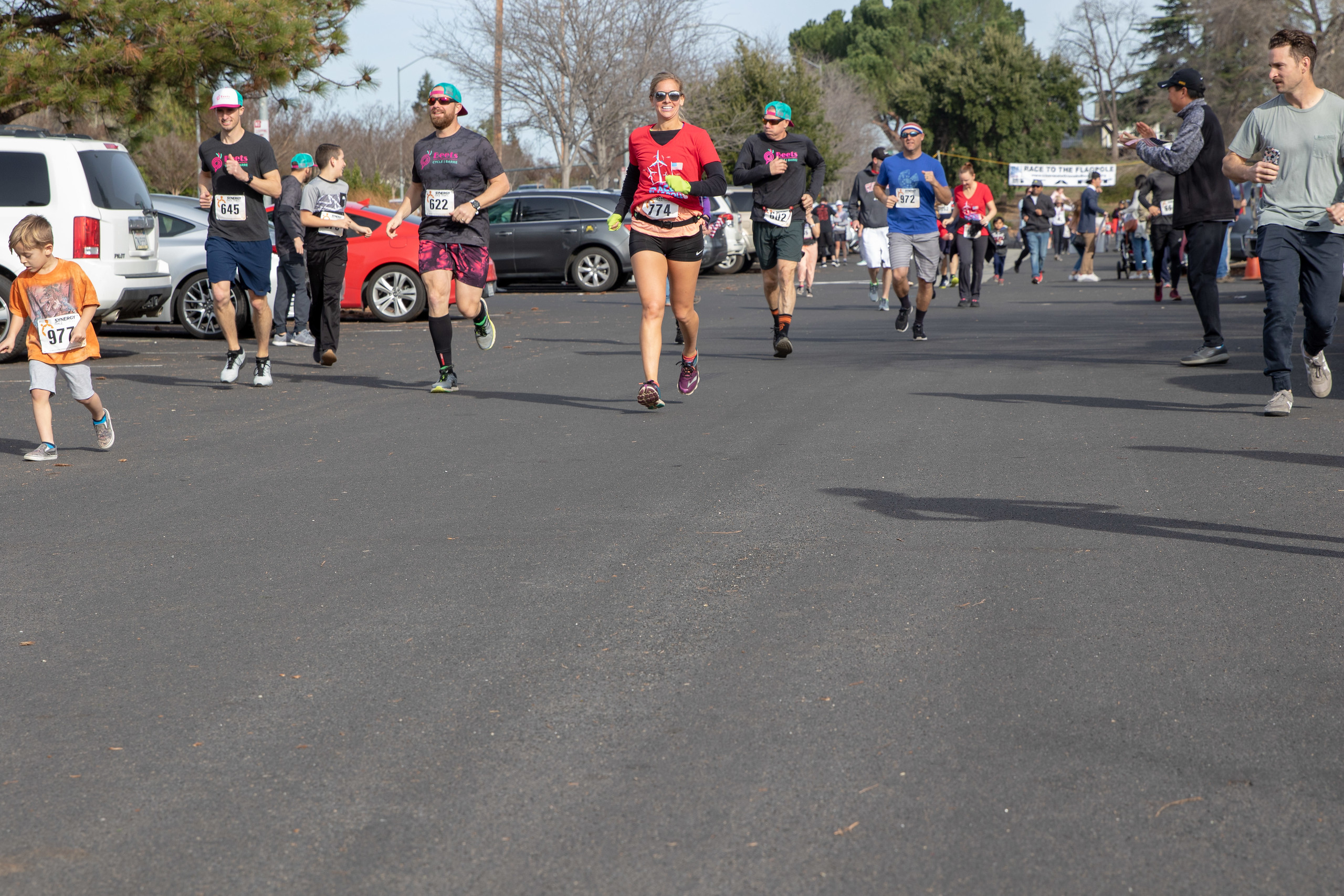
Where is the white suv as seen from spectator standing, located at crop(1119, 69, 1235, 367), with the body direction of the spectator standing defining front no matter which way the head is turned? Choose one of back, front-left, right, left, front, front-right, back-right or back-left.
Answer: front

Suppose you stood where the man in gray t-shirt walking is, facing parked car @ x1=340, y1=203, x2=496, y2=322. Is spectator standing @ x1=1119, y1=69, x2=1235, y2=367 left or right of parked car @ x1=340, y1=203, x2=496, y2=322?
right

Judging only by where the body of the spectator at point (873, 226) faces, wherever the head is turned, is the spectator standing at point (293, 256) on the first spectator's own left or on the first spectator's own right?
on the first spectator's own right

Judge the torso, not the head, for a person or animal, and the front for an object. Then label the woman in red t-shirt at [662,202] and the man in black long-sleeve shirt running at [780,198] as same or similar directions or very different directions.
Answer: same or similar directions

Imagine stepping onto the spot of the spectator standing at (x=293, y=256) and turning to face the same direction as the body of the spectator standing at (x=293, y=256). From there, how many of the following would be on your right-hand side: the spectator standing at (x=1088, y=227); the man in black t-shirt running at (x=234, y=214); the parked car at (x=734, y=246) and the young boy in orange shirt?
2

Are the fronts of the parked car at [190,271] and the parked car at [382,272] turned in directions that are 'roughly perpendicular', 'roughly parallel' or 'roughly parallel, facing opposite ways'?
roughly parallel

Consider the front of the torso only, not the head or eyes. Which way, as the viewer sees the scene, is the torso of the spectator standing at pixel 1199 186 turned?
to the viewer's left

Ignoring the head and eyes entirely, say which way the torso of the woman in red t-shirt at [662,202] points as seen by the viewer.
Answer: toward the camera

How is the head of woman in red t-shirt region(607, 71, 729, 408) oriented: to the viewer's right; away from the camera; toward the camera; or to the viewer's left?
toward the camera

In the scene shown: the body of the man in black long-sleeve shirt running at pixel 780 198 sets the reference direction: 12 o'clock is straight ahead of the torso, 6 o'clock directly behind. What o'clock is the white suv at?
The white suv is roughly at 3 o'clock from the man in black long-sleeve shirt running.

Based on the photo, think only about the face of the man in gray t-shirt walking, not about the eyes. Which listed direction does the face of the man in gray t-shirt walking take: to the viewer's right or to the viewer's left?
to the viewer's left
